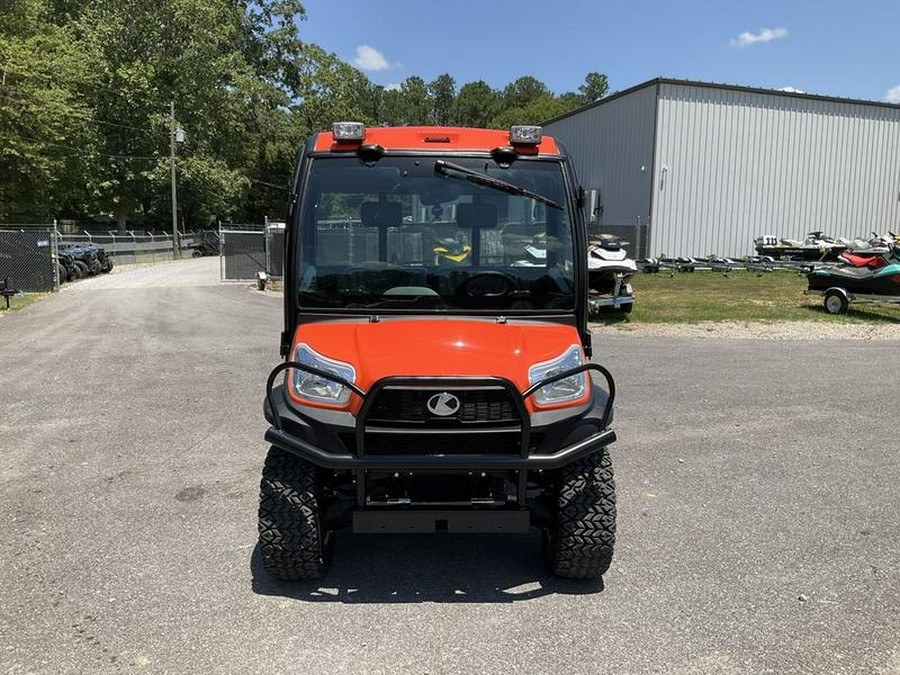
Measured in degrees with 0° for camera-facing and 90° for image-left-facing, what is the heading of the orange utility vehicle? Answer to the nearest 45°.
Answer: approximately 0°

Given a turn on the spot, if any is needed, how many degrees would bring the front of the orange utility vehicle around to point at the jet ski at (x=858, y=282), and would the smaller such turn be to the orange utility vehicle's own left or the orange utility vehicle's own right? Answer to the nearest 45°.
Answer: approximately 135° to the orange utility vehicle's own left

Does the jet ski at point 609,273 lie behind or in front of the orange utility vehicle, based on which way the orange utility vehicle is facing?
behind

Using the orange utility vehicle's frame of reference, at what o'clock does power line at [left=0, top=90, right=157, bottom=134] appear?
The power line is roughly at 5 o'clock from the orange utility vehicle.

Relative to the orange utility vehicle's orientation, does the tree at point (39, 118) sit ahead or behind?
behind

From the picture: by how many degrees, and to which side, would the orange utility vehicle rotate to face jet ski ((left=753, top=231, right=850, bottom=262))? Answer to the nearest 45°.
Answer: approximately 135° to its left
